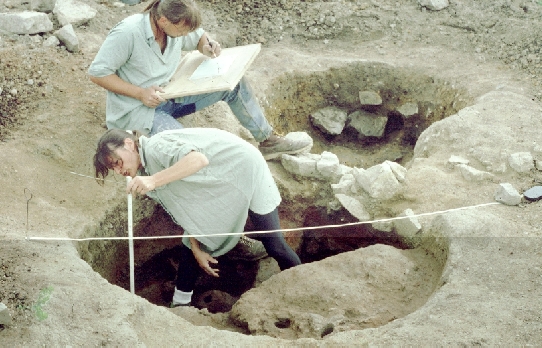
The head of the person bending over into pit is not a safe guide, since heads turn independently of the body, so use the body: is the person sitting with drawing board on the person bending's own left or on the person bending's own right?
on the person bending's own right

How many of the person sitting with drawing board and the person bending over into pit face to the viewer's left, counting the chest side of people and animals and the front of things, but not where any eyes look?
1
